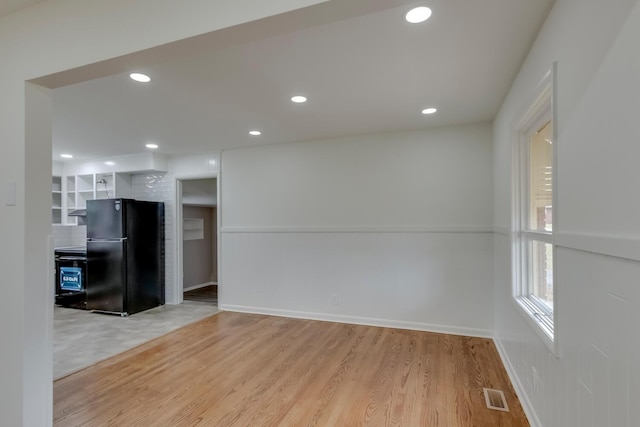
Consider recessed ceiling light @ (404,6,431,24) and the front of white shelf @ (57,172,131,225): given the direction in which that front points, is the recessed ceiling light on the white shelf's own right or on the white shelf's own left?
on the white shelf's own left

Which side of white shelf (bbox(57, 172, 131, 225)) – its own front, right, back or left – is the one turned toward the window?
left

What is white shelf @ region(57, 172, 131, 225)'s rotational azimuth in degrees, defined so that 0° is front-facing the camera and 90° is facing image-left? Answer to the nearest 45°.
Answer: approximately 45°

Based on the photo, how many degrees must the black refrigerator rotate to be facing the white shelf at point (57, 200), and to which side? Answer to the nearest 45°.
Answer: approximately 90° to its right

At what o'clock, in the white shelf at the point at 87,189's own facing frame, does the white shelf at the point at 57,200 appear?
the white shelf at the point at 57,200 is roughly at 3 o'clock from the white shelf at the point at 87,189.

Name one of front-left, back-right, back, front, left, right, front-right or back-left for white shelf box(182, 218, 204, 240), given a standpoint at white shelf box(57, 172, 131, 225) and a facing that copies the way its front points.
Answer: back-left

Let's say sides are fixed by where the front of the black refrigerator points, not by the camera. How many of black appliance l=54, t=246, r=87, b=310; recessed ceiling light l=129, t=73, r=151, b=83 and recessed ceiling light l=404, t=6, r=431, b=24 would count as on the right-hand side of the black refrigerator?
1

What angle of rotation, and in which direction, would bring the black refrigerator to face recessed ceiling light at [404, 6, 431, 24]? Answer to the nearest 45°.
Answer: approximately 45° to its left

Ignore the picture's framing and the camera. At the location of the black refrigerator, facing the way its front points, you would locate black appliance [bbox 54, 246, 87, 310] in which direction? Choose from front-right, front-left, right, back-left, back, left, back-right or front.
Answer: right

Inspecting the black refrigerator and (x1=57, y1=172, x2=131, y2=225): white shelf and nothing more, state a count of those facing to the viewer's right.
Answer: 0

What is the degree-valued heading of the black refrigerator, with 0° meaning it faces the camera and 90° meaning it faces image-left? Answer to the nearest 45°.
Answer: approximately 45°

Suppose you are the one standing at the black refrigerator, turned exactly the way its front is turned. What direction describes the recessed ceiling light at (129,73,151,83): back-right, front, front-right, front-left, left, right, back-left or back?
front-left
